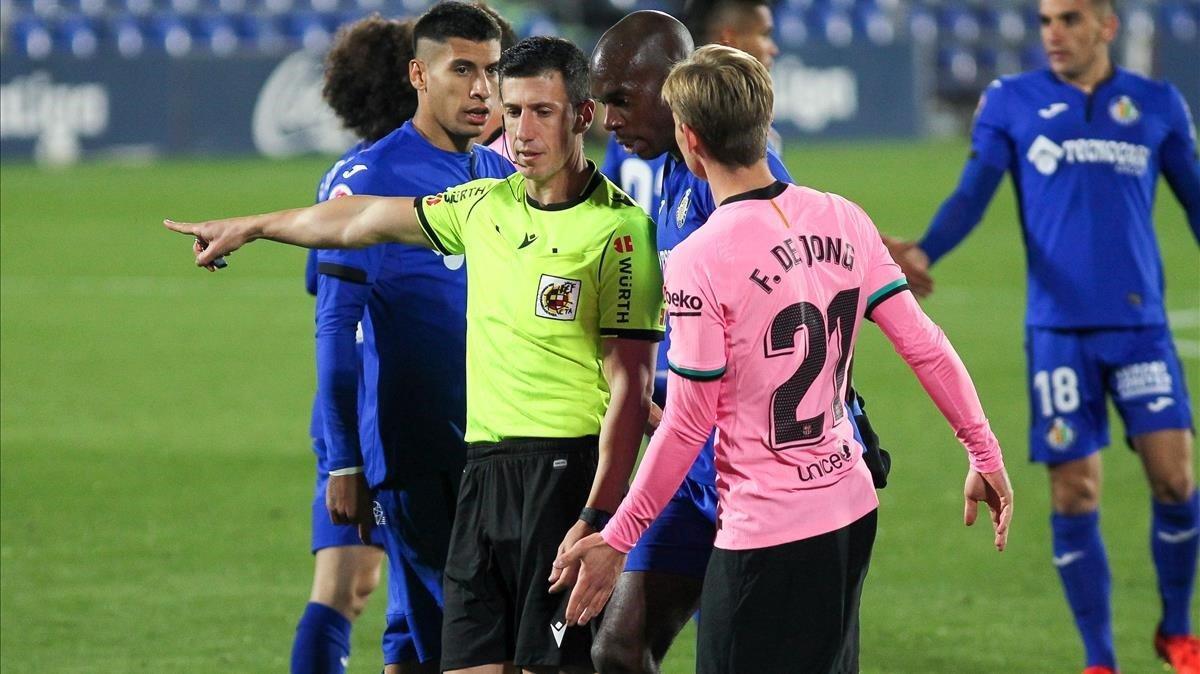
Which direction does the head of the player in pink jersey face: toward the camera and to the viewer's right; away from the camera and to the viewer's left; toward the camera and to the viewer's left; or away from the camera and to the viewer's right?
away from the camera and to the viewer's left

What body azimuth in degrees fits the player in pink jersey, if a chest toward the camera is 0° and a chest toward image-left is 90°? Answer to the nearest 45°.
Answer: approximately 135°
